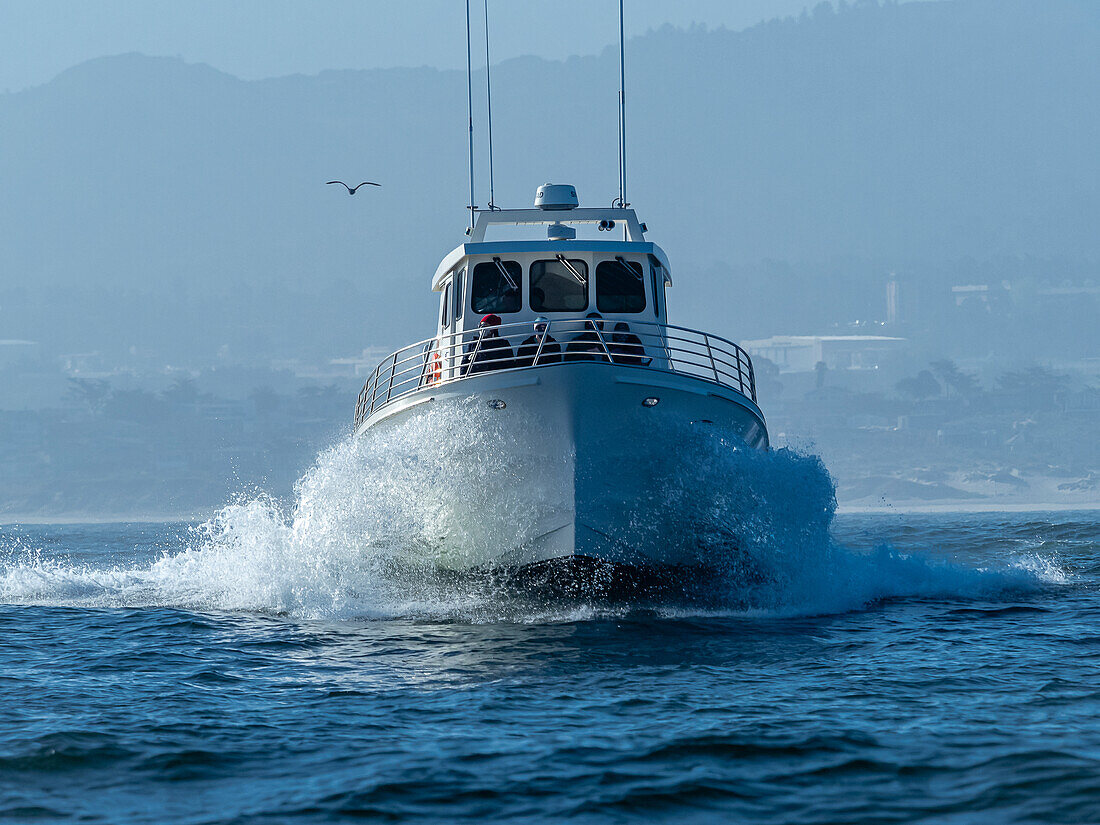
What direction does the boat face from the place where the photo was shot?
facing the viewer
